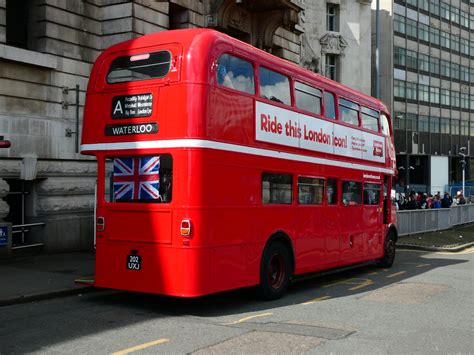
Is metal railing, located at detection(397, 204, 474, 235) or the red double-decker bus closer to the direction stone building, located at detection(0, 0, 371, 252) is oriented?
the red double-decker bus

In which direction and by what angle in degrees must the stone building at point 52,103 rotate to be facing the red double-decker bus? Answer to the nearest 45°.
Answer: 0° — it already faces it

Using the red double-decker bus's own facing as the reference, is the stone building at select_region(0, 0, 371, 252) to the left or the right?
on its left

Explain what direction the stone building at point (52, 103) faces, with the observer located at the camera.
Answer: facing the viewer and to the right of the viewer

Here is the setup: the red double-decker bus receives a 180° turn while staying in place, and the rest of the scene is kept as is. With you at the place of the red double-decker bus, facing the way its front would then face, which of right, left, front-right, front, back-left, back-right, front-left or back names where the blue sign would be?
right

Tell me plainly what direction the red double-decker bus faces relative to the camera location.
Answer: facing away from the viewer and to the right of the viewer

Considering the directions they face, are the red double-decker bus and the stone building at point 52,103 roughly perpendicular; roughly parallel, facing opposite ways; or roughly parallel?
roughly perpendicular

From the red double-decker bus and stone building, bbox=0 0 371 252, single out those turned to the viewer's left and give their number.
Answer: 0
